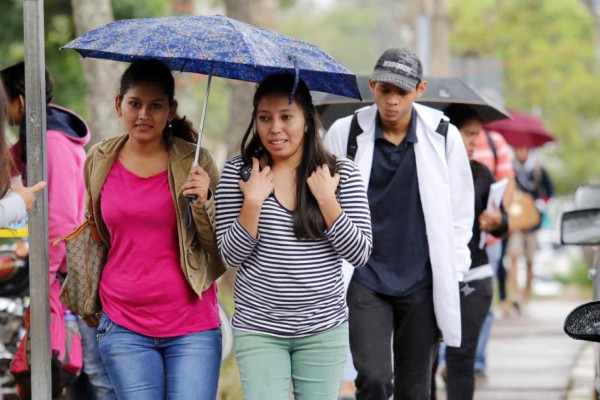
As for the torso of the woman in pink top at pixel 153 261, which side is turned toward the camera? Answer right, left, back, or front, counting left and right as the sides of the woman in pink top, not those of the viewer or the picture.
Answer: front

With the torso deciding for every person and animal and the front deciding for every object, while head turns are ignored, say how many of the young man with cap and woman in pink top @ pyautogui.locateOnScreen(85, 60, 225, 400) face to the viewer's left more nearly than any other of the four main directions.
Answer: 0

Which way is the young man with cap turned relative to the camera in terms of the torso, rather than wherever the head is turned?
toward the camera

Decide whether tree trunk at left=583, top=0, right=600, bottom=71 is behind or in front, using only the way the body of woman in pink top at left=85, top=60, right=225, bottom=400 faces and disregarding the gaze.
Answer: behind
